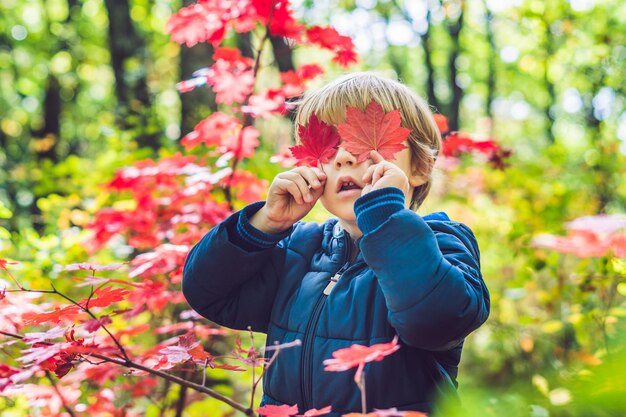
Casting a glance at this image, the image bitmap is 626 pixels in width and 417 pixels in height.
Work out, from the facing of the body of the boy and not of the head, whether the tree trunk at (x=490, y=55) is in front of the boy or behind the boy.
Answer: behind

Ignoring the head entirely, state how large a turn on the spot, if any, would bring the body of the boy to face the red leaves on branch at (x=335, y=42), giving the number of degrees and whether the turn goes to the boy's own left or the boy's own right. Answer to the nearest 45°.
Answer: approximately 135° to the boy's own right

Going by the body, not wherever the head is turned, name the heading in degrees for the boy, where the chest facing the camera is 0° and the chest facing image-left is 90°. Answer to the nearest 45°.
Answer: approximately 45°

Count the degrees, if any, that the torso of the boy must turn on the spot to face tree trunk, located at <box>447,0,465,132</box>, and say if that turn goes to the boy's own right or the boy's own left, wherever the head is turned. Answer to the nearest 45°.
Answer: approximately 135° to the boy's own right

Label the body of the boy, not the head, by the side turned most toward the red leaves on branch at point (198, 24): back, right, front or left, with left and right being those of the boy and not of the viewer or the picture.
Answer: right

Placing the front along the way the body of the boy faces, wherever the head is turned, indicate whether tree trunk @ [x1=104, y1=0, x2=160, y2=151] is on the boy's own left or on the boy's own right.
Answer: on the boy's own right

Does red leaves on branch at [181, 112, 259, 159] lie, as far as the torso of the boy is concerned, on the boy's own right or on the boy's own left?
on the boy's own right

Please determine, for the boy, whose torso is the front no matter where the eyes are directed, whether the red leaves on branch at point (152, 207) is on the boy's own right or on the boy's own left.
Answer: on the boy's own right

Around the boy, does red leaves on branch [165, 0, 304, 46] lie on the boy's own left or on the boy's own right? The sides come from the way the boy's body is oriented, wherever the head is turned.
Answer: on the boy's own right

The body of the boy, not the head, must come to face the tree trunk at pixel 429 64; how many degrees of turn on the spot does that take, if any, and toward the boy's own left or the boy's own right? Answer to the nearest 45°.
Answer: approximately 135° to the boy's own right
